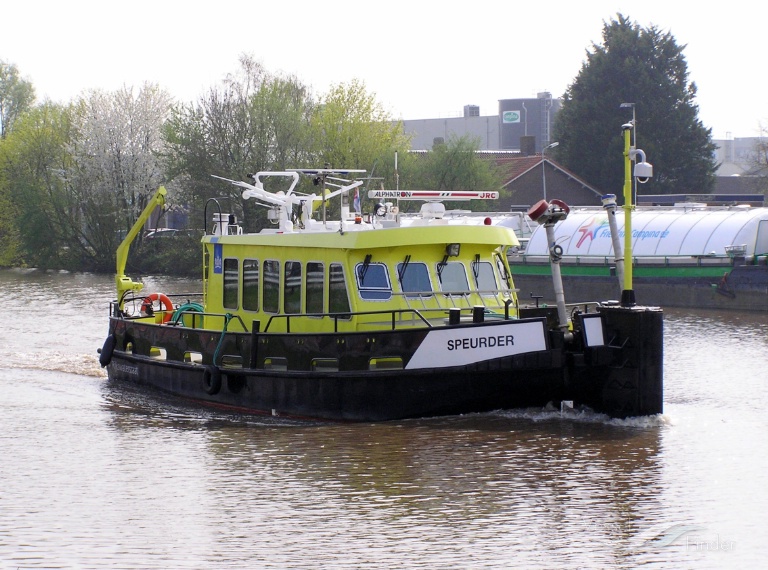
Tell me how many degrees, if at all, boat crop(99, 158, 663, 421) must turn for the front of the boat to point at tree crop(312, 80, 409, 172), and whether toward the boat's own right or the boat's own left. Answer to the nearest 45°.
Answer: approximately 135° to the boat's own left

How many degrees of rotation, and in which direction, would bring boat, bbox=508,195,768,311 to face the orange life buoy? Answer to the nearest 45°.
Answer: approximately 135° to its right

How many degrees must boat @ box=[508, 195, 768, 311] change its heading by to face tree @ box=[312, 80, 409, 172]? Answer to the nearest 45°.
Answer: approximately 135° to its left

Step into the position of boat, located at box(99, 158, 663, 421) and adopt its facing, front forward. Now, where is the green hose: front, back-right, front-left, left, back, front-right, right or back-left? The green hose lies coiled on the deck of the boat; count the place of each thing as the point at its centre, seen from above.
back

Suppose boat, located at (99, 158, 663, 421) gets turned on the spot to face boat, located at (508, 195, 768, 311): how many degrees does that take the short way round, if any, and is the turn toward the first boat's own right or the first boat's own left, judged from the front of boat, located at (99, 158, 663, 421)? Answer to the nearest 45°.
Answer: approximately 90° to the first boat's own left

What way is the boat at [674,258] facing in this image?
to the viewer's right

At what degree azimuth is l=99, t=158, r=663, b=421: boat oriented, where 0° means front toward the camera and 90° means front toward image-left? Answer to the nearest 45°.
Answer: approximately 315°
